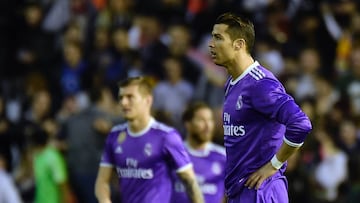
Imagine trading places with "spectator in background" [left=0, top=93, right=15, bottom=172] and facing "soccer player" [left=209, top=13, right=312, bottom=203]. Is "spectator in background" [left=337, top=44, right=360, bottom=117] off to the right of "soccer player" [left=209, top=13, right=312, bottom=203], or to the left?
left

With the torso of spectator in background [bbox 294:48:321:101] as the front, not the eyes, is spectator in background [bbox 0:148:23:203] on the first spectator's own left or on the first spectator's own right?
on the first spectator's own right

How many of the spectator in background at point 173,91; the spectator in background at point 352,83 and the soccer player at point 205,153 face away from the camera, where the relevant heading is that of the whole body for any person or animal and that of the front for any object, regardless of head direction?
0

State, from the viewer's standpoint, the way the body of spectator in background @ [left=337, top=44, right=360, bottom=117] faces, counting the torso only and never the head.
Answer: toward the camera

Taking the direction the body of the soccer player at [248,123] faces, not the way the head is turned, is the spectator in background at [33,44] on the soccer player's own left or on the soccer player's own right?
on the soccer player's own right

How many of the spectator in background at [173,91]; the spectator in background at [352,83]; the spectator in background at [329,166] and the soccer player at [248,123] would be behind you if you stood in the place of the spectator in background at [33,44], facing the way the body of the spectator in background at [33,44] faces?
0

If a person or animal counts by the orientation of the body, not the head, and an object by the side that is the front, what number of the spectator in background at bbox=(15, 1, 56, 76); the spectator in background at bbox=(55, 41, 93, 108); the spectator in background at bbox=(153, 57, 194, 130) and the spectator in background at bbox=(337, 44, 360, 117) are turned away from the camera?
0

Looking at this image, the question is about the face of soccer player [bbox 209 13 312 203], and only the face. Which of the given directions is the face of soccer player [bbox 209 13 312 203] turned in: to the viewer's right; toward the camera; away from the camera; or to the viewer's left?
to the viewer's left

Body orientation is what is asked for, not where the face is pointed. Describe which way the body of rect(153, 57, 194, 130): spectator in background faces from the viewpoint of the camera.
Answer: toward the camera

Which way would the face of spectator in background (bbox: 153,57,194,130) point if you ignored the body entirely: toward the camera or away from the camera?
toward the camera

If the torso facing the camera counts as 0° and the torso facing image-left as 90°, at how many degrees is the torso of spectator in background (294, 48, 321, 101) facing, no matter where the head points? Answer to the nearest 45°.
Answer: approximately 0°

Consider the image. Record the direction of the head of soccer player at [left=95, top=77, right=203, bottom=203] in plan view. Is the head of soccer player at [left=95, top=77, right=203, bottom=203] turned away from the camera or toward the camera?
toward the camera

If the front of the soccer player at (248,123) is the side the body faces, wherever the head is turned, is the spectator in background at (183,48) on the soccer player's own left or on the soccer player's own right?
on the soccer player's own right

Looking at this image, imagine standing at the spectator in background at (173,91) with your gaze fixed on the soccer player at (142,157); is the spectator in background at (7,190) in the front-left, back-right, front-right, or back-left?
front-right

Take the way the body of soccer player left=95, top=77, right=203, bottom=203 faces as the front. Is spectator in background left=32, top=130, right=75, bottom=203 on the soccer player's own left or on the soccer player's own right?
on the soccer player's own right
